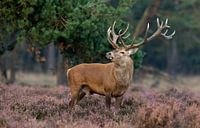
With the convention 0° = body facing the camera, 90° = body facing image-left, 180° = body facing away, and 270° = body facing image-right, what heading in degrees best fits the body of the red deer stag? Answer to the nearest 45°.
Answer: approximately 270°

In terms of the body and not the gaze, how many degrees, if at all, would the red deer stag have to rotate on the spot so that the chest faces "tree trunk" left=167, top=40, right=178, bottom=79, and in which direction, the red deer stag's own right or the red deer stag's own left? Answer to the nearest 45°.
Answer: approximately 90° to the red deer stag's own left
